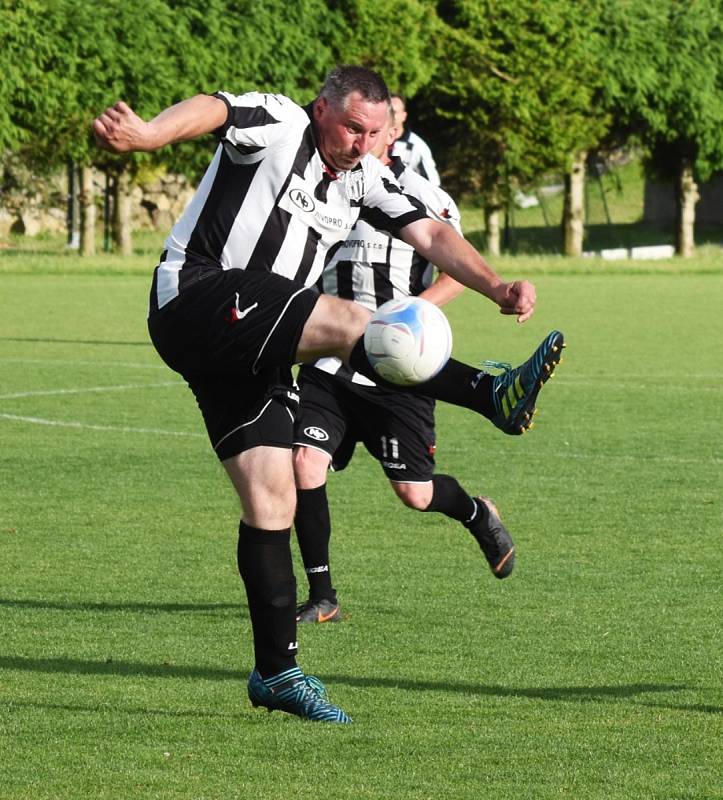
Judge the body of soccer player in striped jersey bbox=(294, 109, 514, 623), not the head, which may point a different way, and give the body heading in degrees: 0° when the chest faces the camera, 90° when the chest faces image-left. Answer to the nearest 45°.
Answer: approximately 45°

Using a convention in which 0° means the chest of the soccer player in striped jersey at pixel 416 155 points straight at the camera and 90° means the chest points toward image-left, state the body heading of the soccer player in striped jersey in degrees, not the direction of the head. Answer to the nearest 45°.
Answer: approximately 45°

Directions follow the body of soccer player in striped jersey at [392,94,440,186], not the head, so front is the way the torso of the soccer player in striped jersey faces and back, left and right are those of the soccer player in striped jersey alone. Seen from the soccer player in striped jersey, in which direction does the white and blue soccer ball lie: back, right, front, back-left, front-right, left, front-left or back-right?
front-left

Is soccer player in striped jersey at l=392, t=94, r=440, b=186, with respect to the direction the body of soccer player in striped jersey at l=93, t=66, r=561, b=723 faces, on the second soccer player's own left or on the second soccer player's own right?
on the second soccer player's own left

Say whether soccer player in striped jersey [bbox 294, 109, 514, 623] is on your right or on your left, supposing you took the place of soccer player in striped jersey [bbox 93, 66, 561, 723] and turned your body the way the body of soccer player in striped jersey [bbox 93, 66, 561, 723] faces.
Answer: on your left

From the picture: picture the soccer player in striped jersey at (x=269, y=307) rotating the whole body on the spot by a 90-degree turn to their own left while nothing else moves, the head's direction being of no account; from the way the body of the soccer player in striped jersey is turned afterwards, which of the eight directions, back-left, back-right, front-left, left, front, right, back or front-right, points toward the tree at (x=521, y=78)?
front-left

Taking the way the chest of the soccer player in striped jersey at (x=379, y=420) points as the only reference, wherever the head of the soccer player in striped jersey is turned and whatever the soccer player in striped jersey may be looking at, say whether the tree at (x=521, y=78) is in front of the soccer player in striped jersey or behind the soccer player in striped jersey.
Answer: behind

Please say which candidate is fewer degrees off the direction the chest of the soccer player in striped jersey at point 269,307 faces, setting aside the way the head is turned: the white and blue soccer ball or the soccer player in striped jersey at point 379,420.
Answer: the white and blue soccer ball

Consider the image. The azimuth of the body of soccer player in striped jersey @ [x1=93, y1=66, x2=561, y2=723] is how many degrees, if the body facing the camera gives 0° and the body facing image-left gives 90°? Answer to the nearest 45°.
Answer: approximately 315°

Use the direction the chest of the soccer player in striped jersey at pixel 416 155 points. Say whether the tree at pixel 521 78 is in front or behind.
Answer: behind

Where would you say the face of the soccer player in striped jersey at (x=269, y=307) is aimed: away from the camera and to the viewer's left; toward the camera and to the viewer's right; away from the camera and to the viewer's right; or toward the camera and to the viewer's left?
toward the camera and to the viewer's right

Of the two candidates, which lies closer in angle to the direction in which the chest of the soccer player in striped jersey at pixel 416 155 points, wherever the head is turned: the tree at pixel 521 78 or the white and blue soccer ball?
the white and blue soccer ball
